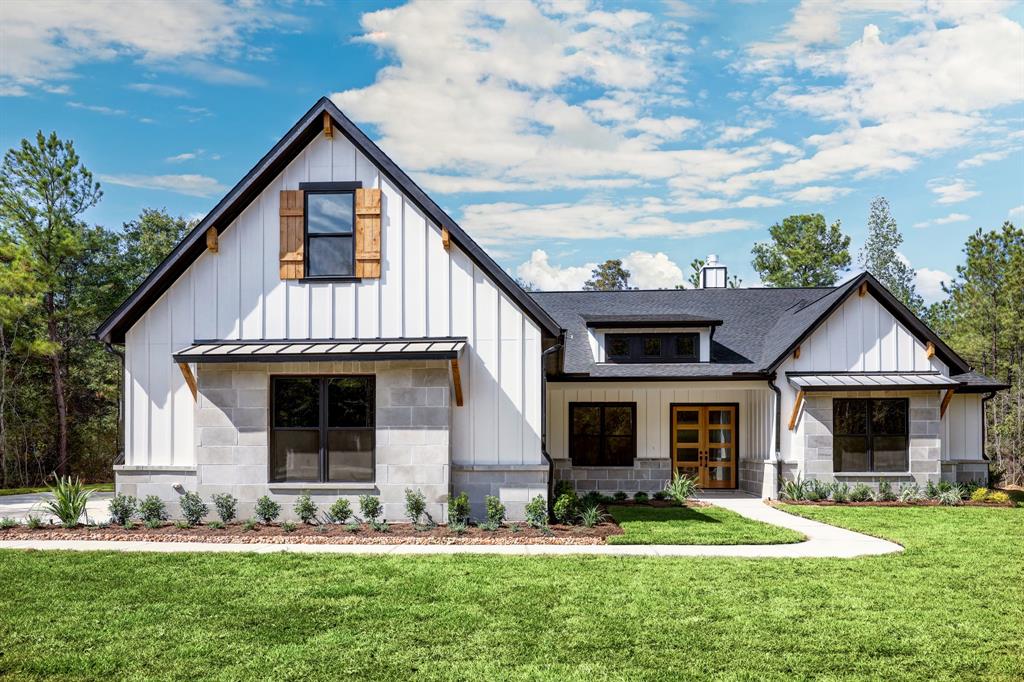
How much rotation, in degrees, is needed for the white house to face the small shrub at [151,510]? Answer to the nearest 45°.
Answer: approximately 90° to its right

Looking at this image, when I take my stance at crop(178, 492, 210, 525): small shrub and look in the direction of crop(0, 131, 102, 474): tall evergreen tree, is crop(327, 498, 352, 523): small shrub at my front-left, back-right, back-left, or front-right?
back-right

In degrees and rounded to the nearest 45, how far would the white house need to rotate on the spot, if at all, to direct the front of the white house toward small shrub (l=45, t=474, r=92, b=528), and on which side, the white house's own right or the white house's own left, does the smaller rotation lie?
approximately 90° to the white house's own right

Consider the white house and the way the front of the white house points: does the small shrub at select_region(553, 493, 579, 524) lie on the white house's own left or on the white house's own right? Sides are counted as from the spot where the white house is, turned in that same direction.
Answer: on the white house's own left

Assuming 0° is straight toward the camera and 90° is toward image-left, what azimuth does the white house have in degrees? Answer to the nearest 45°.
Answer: approximately 0°
